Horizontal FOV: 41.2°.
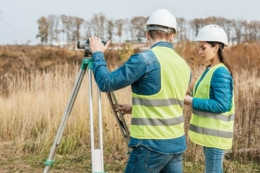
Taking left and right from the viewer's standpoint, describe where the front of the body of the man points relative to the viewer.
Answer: facing away from the viewer and to the left of the viewer

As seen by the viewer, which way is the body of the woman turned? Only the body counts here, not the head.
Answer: to the viewer's left

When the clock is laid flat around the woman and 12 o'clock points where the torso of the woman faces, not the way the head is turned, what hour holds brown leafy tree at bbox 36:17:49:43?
The brown leafy tree is roughly at 2 o'clock from the woman.

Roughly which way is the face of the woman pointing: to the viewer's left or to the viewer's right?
to the viewer's left
